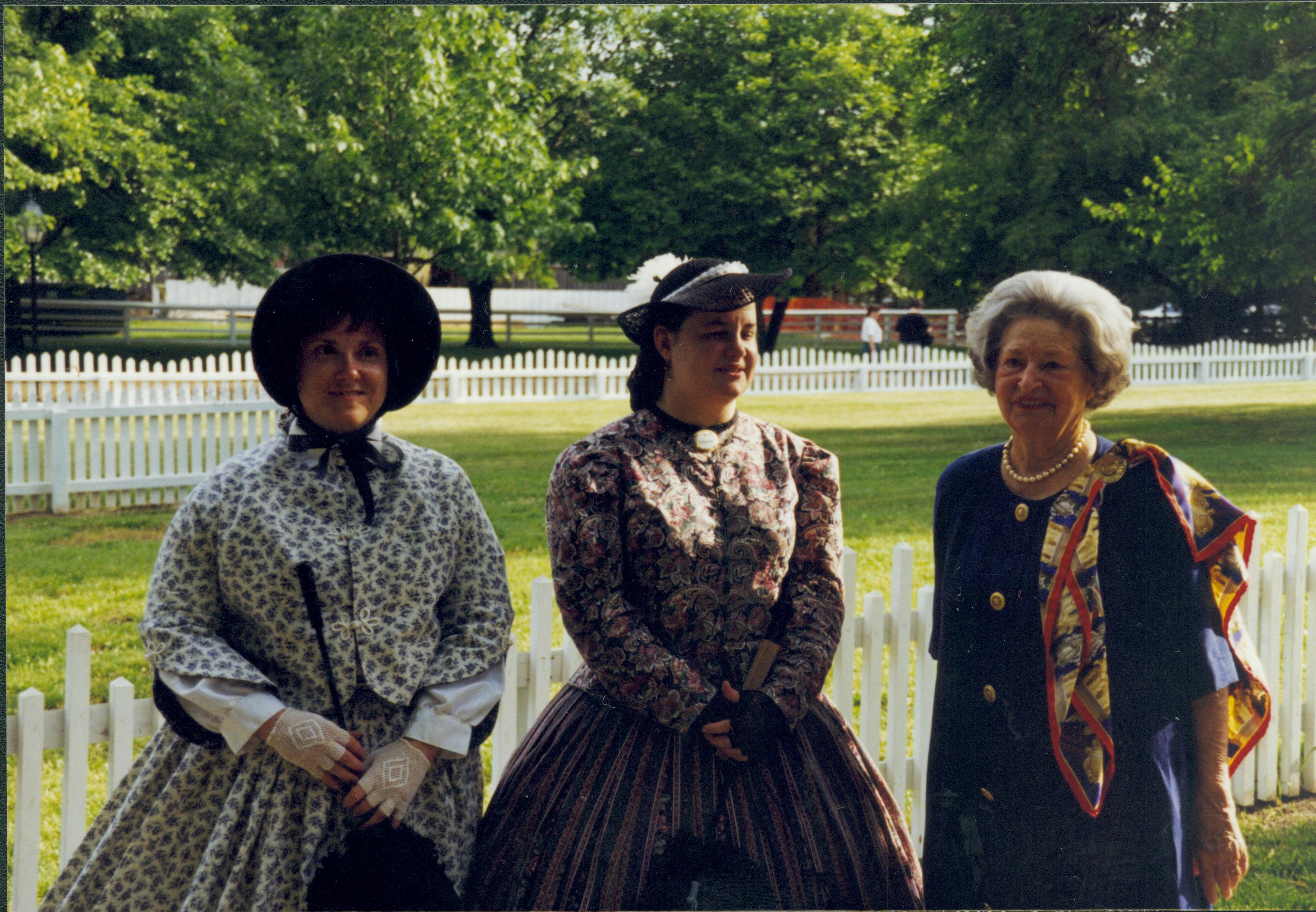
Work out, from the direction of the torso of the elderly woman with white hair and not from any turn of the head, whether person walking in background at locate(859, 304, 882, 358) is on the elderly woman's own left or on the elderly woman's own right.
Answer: on the elderly woman's own right

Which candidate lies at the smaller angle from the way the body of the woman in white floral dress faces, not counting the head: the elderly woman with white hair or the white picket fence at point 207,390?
the elderly woman with white hair

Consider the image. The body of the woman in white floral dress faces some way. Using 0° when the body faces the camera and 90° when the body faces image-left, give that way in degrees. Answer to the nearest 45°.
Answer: approximately 0°

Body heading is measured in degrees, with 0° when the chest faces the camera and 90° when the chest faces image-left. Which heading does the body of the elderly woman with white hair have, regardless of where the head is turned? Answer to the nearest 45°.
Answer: approximately 45°

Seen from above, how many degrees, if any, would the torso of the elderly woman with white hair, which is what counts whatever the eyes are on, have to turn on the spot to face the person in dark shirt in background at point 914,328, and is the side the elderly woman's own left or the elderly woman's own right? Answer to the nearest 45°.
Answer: approximately 135° to the elderly woman's own right

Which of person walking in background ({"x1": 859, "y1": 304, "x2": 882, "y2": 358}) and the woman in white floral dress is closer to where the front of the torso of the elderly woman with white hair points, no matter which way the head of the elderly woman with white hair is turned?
the woman in white floral dress

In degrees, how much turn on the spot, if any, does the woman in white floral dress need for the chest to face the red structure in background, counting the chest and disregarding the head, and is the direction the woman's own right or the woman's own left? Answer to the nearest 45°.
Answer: approximately 135° to the woman's own left

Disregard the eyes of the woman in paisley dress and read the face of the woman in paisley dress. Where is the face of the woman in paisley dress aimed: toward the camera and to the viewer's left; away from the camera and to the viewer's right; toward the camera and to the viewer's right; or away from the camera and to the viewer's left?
toward the camera and to the viewer's right

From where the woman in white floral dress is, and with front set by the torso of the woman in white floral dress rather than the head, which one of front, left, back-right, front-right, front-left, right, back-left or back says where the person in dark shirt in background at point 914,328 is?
back-left

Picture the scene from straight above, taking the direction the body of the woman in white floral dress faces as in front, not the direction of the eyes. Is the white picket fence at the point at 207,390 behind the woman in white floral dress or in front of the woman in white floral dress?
behind
